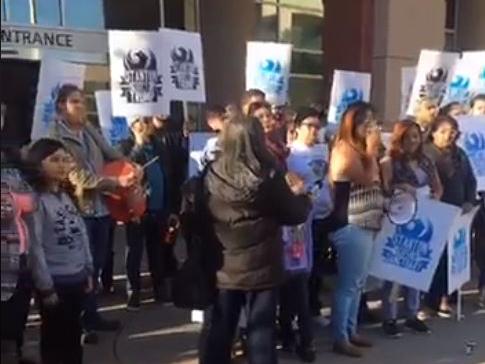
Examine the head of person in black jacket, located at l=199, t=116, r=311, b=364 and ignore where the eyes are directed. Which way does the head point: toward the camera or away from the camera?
away from the camera

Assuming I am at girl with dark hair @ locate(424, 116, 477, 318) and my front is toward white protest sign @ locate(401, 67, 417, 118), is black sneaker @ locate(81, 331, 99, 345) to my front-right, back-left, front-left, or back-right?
back-left

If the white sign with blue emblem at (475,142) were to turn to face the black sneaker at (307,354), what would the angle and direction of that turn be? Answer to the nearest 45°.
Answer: approximately 45° to its right

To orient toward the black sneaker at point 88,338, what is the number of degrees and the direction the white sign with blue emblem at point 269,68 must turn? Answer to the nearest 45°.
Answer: approximately 45° to its right

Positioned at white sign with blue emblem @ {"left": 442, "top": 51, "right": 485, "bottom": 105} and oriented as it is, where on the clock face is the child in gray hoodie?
The child in gray hoodie is roughly at 1 o'clock from the white sign with blue emblem.

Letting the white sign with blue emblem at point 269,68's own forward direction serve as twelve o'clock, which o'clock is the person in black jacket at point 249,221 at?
The person in black jacket is roughly at 12 o'clock from the white sign with blue emblem.

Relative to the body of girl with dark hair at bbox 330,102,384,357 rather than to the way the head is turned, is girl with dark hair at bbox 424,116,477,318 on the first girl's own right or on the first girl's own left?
on the first girl's own left
